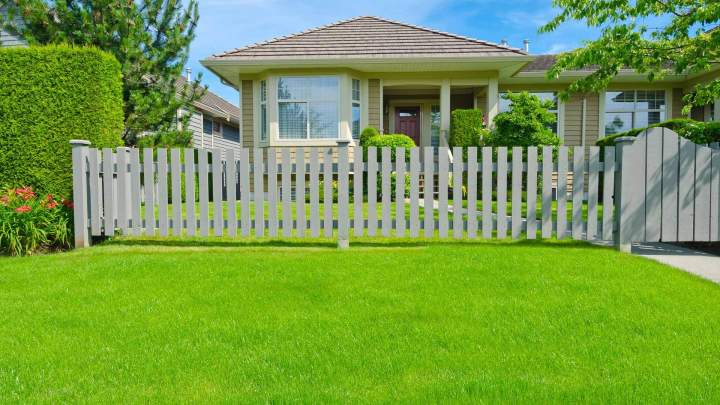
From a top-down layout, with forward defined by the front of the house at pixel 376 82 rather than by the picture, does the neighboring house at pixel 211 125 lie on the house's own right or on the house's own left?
on the house's own right

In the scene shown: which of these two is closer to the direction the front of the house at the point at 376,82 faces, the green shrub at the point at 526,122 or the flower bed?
the flower bed

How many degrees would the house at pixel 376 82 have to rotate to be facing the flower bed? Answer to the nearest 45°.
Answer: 0° — it already faces it

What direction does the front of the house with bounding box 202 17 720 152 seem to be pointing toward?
toward the camera

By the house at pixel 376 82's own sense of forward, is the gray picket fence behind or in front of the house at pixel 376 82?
in front

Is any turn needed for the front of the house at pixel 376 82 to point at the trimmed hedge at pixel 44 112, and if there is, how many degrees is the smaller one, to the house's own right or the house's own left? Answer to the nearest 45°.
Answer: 0° — it already faces it

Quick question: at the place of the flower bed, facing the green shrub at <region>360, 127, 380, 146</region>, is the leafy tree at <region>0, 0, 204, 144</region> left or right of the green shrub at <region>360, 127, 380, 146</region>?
left

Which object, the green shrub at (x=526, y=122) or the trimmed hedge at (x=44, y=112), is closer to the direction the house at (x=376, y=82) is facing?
the trimmed hedge
